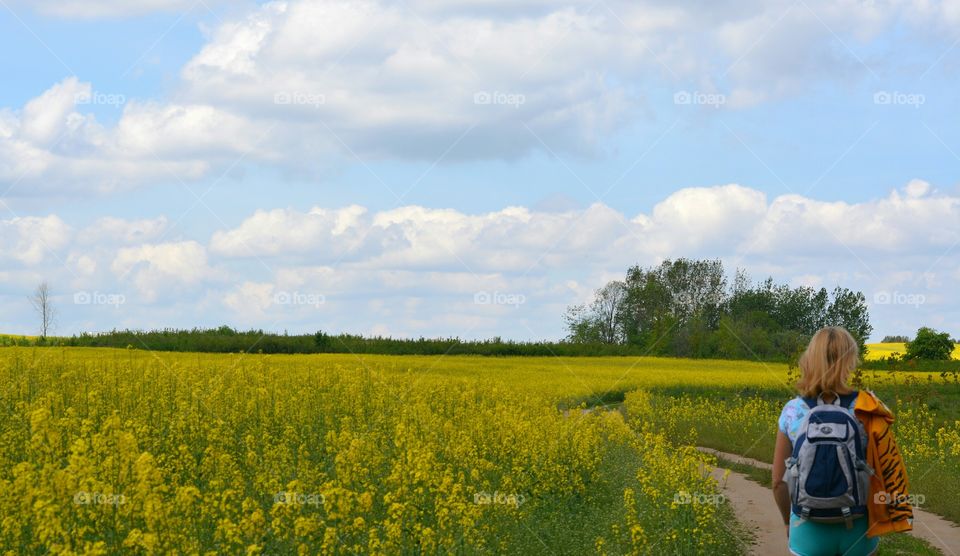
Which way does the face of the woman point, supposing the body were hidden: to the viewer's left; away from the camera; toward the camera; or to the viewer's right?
away from the camera

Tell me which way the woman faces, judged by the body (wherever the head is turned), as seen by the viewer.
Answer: away from the camera
